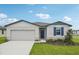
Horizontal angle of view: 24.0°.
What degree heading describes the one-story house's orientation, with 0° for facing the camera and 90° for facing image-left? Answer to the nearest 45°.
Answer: approximately 0°

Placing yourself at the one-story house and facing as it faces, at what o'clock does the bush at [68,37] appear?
The bush is roughly at 10 o'clock from the one-story house.
